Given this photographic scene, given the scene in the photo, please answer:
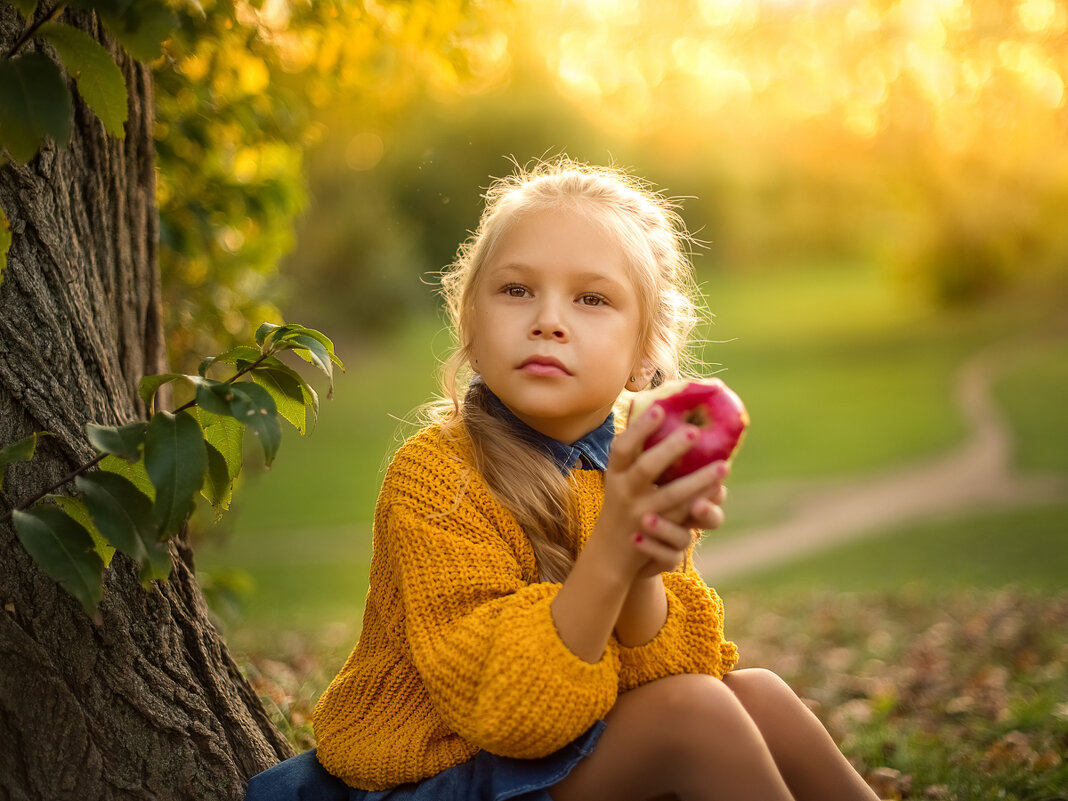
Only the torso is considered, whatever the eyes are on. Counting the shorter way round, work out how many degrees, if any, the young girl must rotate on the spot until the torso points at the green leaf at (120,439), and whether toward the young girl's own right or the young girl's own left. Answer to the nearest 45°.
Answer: approximately 90° to the young girl's own right

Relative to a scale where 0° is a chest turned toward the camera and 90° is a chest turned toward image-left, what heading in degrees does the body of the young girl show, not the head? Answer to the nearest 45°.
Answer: approximately 315°

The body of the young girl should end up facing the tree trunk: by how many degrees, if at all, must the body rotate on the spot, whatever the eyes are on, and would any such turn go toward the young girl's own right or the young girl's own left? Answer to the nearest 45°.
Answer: approximately 135° to the young girl's own right

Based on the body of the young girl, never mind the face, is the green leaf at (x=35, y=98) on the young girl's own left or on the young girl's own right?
on the young girl's own right

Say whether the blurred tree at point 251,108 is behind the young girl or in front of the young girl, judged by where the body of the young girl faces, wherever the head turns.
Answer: behind
